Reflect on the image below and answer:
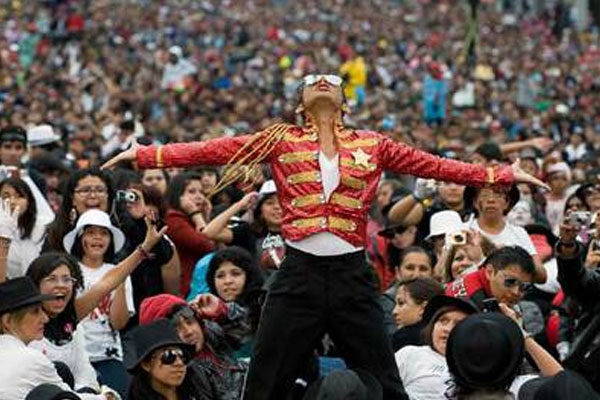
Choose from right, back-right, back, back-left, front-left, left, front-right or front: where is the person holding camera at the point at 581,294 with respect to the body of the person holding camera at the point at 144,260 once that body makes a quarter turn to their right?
back

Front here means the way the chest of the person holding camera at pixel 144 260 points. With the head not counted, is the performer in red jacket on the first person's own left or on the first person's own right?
on the first person's own left

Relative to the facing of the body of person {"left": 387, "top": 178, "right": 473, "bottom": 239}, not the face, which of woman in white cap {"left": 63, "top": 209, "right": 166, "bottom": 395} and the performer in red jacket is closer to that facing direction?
the performer in red jacket

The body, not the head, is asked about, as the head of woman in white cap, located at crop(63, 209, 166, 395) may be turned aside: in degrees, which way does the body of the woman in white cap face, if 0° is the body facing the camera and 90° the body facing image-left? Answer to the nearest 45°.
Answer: approximately 0°

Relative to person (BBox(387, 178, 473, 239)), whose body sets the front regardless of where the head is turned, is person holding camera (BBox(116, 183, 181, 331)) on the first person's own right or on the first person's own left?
on the first person's own right

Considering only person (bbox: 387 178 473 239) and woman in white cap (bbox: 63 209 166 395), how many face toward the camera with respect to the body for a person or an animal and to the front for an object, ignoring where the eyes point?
2
